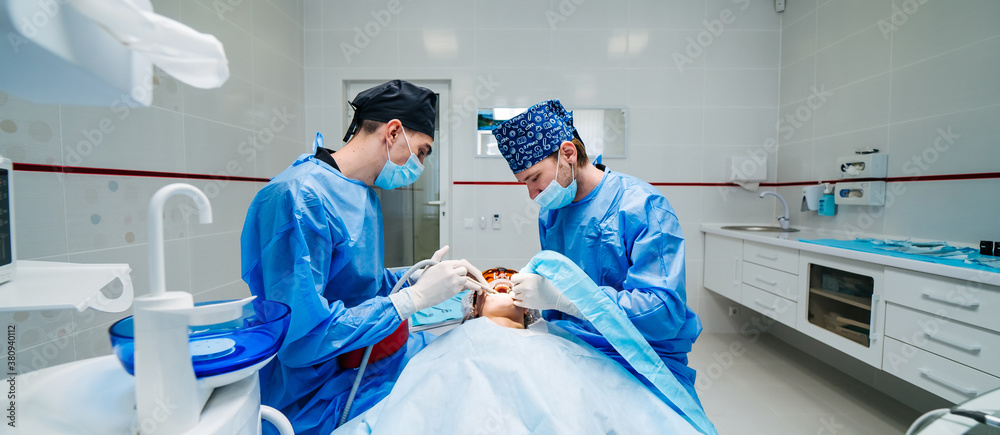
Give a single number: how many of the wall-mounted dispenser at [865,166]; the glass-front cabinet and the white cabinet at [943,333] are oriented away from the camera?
0

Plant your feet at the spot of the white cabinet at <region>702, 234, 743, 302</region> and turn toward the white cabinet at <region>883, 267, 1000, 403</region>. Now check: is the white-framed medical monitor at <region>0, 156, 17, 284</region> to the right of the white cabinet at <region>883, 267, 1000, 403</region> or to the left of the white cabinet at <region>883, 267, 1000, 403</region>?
right

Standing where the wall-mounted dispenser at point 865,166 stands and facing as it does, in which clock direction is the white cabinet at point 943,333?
The white cabinet is roughly at 10 o'clock from the wall-mounted dispenser.

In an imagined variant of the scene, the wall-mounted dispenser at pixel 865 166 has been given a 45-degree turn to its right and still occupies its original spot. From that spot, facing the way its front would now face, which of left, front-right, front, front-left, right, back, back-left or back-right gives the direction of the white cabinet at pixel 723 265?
front

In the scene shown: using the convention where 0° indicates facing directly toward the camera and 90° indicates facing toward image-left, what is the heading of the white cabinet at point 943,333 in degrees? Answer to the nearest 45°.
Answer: approximately 45°

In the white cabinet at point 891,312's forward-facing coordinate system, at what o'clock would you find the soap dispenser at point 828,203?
The soap dispenser is roughly at 4 o'clock from the white cabinet.

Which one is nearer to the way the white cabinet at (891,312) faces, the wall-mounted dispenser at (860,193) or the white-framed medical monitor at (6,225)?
the white-framed medical monitor

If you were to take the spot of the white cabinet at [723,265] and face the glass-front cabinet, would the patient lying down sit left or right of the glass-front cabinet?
right

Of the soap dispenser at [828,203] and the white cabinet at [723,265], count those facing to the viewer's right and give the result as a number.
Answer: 0

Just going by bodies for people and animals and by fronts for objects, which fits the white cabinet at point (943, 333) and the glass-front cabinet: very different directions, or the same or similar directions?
same or similar directions

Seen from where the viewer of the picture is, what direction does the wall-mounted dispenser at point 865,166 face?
facing the viewer and to the left of the viewer

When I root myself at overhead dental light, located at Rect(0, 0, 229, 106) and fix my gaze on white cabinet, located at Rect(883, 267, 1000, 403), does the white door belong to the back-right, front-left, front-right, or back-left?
front-left

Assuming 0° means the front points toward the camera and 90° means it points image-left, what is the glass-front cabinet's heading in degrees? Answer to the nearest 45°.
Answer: approximately 45°

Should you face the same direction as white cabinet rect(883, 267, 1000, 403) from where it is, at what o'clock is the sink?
The sink is roughly at 3 o'clock from the white cabinet.

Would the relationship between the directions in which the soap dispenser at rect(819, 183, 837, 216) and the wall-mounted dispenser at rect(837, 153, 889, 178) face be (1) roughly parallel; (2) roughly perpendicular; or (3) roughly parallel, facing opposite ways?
roughly parallel

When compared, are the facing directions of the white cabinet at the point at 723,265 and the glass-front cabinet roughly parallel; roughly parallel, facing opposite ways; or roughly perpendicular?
roughly parallel
